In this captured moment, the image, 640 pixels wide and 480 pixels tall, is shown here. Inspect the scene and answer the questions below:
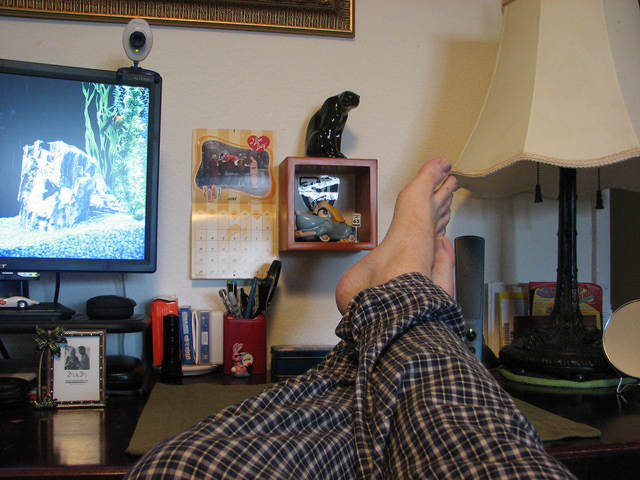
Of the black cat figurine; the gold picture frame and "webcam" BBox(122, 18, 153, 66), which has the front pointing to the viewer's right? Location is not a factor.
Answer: the black cat figurine

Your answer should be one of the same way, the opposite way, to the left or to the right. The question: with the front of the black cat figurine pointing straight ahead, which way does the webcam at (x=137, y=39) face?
to the right

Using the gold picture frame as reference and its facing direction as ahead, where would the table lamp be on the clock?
The table lamp is roughly at 10 o'clock from the gold picture frame.

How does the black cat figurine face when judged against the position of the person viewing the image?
facing to the right of the viewer

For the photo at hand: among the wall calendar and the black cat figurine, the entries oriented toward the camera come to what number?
1

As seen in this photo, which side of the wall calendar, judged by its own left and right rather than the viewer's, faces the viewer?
front

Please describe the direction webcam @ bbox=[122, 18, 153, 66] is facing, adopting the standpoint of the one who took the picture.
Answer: facing the viewer

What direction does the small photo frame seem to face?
toward the camera
